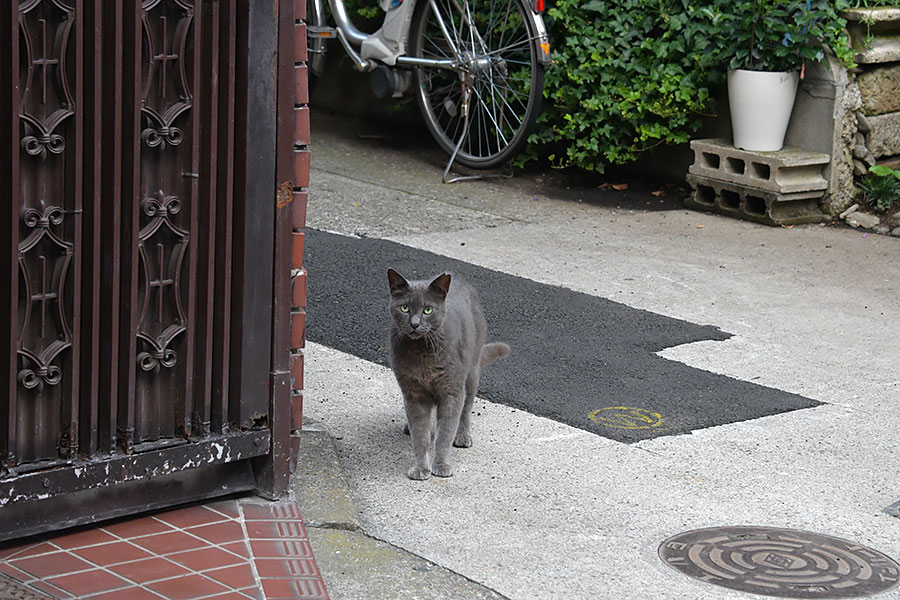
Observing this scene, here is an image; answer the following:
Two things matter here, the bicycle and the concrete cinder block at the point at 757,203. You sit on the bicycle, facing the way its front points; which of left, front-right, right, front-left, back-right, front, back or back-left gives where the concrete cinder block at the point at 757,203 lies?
back

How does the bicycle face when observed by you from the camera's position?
facing away from the viewer and to the left of the viewer

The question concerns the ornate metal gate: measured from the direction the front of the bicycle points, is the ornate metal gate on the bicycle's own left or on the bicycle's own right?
on the bicycle's own left

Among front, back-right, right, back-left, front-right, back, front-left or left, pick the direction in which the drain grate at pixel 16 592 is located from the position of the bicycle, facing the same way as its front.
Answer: back-left

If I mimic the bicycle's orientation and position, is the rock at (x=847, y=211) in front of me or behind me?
behind

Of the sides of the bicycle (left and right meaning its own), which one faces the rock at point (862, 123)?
back

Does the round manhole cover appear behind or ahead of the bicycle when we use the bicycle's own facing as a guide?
behind

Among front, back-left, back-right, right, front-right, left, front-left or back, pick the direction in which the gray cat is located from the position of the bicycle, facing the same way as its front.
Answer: back-left

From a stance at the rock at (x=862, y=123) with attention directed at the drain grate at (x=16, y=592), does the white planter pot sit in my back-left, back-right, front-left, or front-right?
front-right
